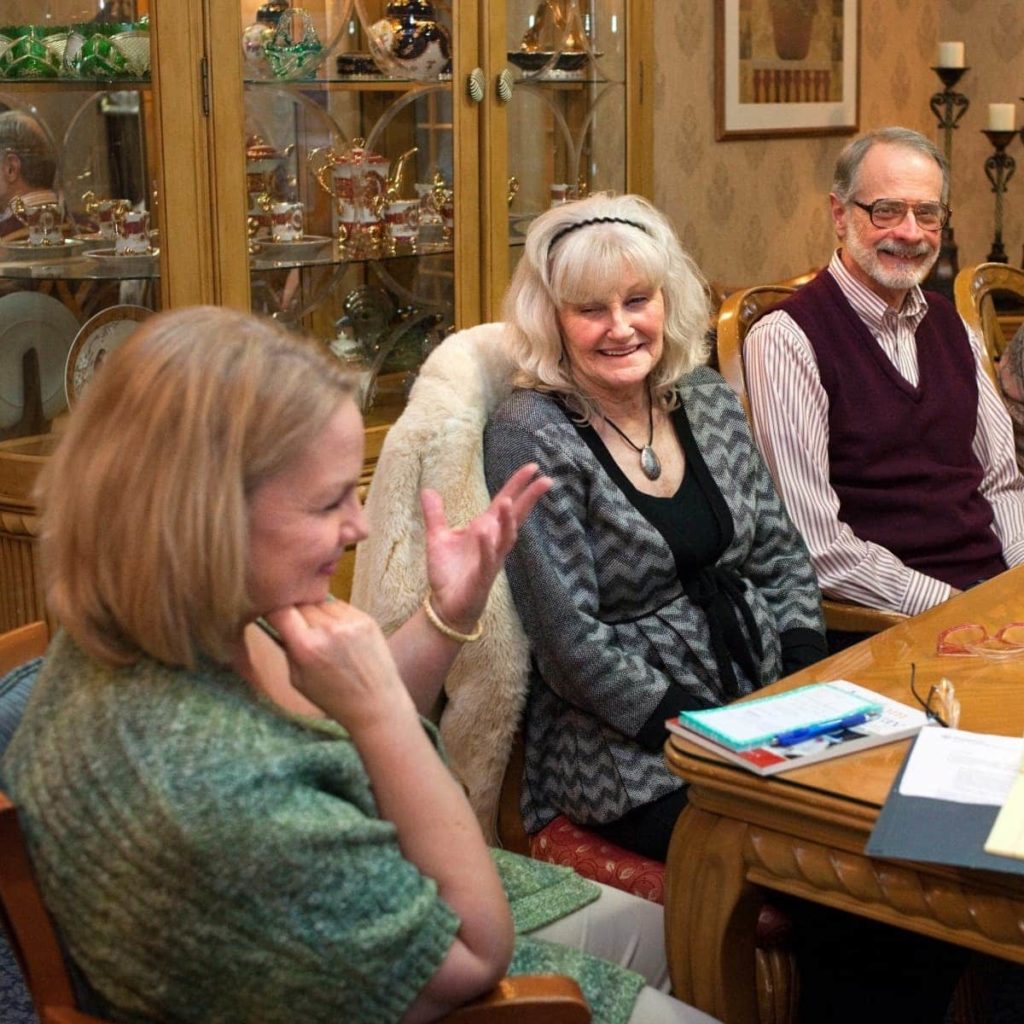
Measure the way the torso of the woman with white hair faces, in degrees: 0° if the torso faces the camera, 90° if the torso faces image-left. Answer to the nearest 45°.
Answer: approximately 315°

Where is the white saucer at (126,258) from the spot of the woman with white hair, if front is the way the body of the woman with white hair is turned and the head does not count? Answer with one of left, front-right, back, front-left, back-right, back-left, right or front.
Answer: back

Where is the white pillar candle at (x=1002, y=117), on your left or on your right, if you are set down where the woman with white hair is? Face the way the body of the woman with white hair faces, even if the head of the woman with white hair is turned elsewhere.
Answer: on your left

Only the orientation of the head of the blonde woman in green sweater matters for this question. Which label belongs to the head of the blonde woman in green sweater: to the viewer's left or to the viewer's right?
to the viewer's right

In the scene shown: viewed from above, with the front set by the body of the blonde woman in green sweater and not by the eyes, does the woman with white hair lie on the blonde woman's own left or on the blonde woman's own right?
on the blonde woman's own left

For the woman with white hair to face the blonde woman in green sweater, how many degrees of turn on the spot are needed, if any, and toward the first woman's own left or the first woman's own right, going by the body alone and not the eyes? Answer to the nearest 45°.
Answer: approximately 45° to the first woman's own right

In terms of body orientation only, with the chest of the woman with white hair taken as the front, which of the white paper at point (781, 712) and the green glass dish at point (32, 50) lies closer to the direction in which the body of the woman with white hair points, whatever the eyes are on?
the white paper

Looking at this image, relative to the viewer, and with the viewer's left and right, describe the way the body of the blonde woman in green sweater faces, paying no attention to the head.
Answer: facing to the right of the viewer

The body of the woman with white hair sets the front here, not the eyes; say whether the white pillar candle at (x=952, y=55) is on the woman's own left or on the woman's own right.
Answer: on the woman's own left

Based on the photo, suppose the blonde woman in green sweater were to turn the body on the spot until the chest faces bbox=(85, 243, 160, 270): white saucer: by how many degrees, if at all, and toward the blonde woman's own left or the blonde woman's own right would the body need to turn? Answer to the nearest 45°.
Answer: approximately 90° to the blonde woman's own left

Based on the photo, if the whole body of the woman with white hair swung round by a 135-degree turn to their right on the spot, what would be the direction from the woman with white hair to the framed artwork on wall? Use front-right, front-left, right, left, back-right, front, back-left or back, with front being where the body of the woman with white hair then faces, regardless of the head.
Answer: right

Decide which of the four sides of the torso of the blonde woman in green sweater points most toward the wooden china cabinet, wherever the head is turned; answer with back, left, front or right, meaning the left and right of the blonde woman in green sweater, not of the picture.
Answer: left
